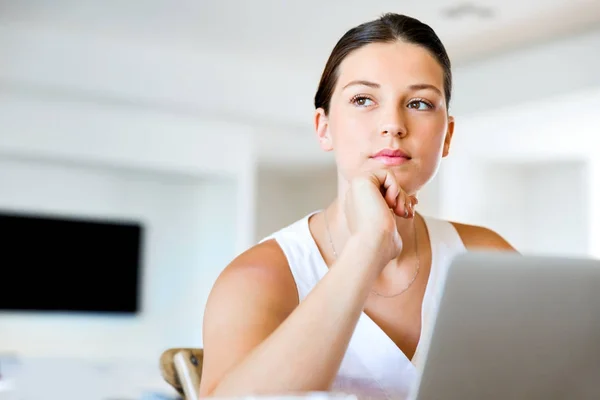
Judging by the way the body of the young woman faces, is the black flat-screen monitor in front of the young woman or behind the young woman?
behind

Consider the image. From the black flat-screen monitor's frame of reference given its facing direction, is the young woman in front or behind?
in front

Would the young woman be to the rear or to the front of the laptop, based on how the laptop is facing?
to the front

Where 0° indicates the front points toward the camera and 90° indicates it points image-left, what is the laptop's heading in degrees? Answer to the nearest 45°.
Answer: approximately 180°

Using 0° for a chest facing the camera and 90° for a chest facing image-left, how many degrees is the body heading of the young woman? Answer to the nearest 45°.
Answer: approximately 315°

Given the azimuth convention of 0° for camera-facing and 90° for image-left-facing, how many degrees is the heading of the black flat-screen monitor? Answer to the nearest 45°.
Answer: approximately 315°

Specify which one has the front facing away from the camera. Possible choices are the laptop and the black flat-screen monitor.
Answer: the laptop

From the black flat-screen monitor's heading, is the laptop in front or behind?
in front

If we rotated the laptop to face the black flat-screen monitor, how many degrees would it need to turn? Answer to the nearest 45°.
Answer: approximately 45° to its left

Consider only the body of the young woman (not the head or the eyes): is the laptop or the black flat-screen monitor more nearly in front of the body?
the laptop

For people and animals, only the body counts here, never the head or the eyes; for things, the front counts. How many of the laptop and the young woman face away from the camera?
1

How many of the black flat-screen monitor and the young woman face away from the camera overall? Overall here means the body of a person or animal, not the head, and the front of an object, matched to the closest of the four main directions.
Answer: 0

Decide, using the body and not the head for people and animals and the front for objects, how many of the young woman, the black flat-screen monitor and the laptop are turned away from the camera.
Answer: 1
